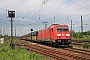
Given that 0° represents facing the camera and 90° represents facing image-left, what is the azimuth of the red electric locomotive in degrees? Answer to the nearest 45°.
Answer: approximately 315°
